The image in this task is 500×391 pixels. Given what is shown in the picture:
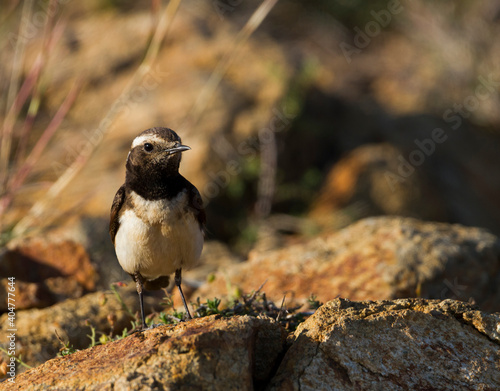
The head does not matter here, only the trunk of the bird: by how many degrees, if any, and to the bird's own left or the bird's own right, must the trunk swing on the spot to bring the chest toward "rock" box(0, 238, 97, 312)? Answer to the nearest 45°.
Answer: approximately 135° to the bird's own right

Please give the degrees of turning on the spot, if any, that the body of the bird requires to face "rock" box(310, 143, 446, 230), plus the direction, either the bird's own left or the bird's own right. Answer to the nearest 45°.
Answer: approximately 135° to the bird's own left

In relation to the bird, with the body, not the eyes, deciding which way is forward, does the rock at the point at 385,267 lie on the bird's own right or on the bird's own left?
on the bird's own left

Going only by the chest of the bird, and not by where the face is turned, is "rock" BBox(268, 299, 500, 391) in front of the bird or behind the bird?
in front

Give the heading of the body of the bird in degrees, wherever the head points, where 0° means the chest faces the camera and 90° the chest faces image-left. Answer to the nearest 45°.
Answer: approximately 0°
